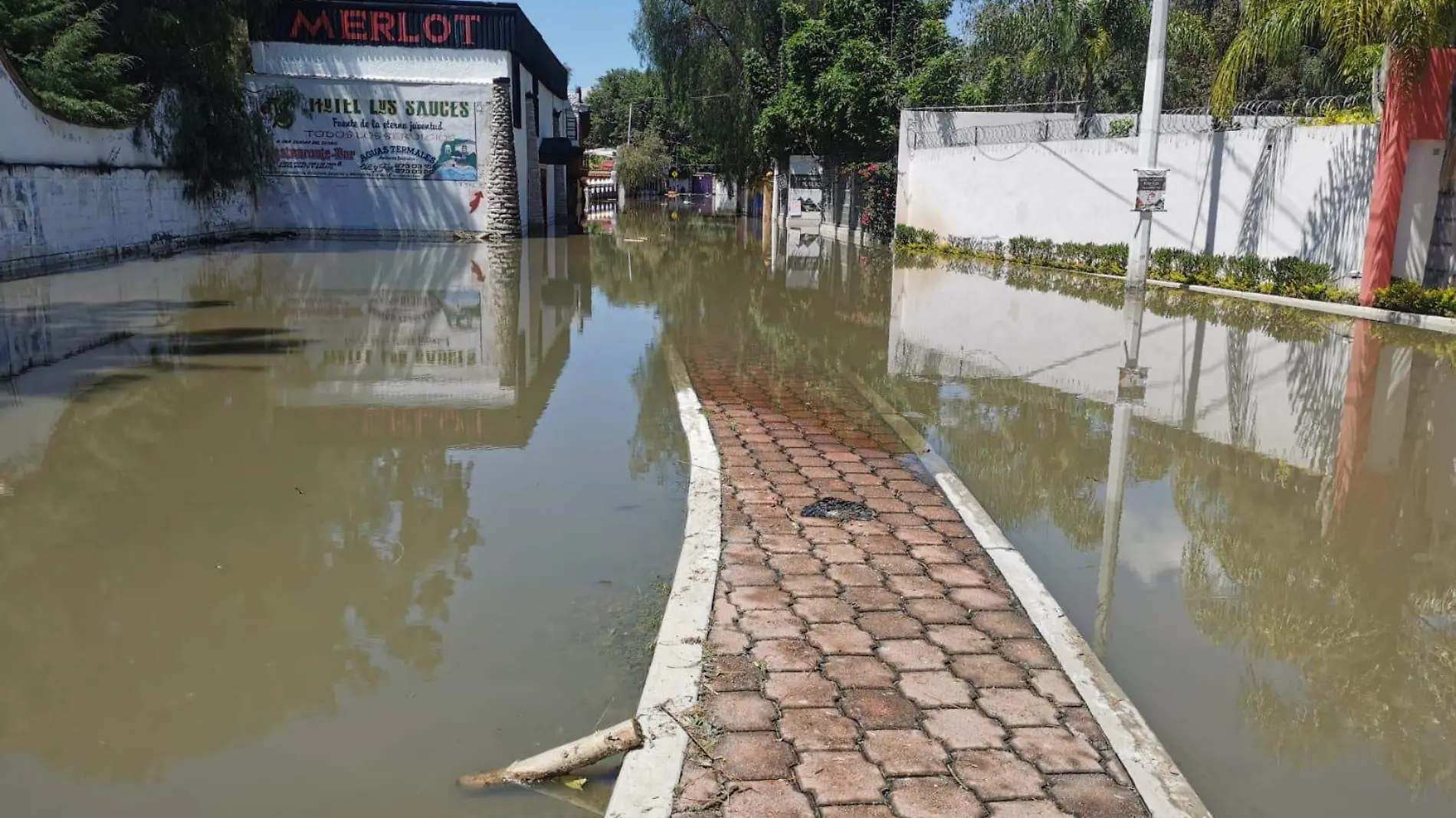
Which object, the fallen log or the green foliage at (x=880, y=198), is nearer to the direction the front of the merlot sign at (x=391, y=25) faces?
the fallen log

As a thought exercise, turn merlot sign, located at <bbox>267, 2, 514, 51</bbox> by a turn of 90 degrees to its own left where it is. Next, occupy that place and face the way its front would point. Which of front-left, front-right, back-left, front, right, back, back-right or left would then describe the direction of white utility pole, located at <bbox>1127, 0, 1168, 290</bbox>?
front-right

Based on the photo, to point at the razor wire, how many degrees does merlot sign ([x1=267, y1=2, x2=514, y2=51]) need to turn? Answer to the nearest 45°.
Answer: approximately 90° to its left

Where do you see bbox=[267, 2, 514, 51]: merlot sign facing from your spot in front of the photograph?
facing the viewer

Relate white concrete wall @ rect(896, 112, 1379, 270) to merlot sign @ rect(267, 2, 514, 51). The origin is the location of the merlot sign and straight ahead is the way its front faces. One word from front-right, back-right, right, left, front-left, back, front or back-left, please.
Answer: front-left

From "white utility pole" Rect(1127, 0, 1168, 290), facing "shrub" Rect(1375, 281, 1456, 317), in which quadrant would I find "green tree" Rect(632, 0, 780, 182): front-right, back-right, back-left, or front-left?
back-left

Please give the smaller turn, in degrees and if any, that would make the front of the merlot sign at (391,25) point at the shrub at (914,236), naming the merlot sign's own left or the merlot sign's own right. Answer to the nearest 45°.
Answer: approximately 90° to the merlot sign's own left

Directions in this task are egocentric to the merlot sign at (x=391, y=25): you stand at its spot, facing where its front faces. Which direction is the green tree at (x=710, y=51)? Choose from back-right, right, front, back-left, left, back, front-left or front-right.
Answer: back-left

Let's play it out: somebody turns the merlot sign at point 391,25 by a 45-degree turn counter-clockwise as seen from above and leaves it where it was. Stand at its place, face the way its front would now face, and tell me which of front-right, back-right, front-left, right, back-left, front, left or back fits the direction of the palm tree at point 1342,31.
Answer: front

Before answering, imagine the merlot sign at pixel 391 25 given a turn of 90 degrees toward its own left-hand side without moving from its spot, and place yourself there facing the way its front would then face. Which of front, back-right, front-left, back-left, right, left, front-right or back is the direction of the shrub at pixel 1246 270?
front-right

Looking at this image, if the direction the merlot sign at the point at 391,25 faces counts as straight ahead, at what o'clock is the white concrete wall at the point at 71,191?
The white concrete wall is roughly at 1 o'clock from the merlot sign.

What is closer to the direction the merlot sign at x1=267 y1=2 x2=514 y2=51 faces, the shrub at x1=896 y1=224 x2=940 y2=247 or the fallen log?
the fallen log

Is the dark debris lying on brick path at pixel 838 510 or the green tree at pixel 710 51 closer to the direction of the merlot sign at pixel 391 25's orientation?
the dark debris lying on brick path

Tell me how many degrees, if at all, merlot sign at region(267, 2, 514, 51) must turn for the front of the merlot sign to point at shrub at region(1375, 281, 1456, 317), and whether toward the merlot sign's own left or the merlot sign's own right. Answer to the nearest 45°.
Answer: approximately 45° to the merlot sign's own left

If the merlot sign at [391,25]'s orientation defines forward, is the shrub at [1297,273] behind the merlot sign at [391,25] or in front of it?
in front

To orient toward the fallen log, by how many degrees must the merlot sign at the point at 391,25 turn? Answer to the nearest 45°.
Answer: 0° — it already faces it

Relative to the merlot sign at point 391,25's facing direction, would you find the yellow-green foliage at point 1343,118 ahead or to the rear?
ahead

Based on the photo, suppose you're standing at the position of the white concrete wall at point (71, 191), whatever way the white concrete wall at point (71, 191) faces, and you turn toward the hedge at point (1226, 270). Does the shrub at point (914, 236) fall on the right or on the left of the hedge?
left
